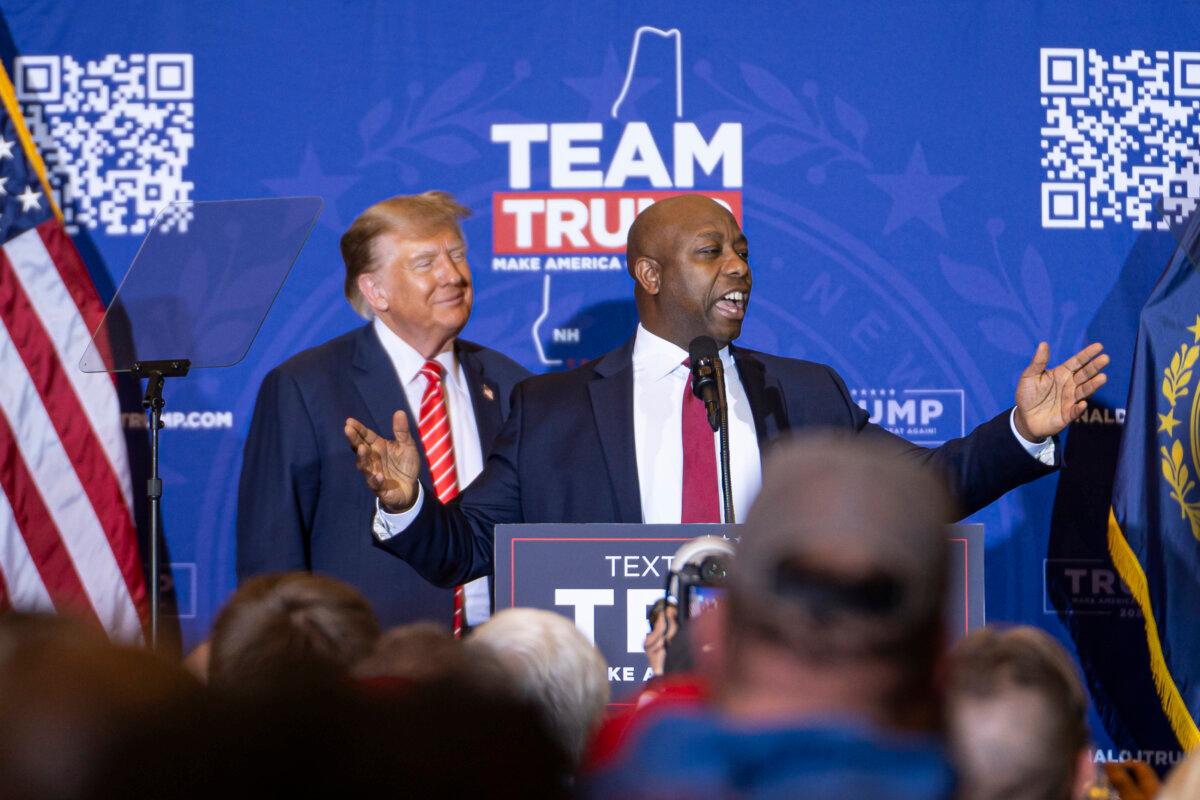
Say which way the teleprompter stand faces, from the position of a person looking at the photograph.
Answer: facing away from the viewer and to the right of the viewer

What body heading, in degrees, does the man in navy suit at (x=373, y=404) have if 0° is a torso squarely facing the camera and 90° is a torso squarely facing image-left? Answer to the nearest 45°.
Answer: approximately 315°

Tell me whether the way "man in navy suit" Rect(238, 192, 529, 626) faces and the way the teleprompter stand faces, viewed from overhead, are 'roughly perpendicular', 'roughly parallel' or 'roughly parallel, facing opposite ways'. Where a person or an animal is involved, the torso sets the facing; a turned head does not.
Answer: roughly perpendicular

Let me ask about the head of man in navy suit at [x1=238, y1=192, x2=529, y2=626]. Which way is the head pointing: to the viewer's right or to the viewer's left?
to the viewer's right

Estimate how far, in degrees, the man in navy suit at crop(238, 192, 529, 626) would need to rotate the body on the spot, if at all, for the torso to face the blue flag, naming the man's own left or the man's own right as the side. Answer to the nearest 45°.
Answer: approximately 45° to the man's own left
